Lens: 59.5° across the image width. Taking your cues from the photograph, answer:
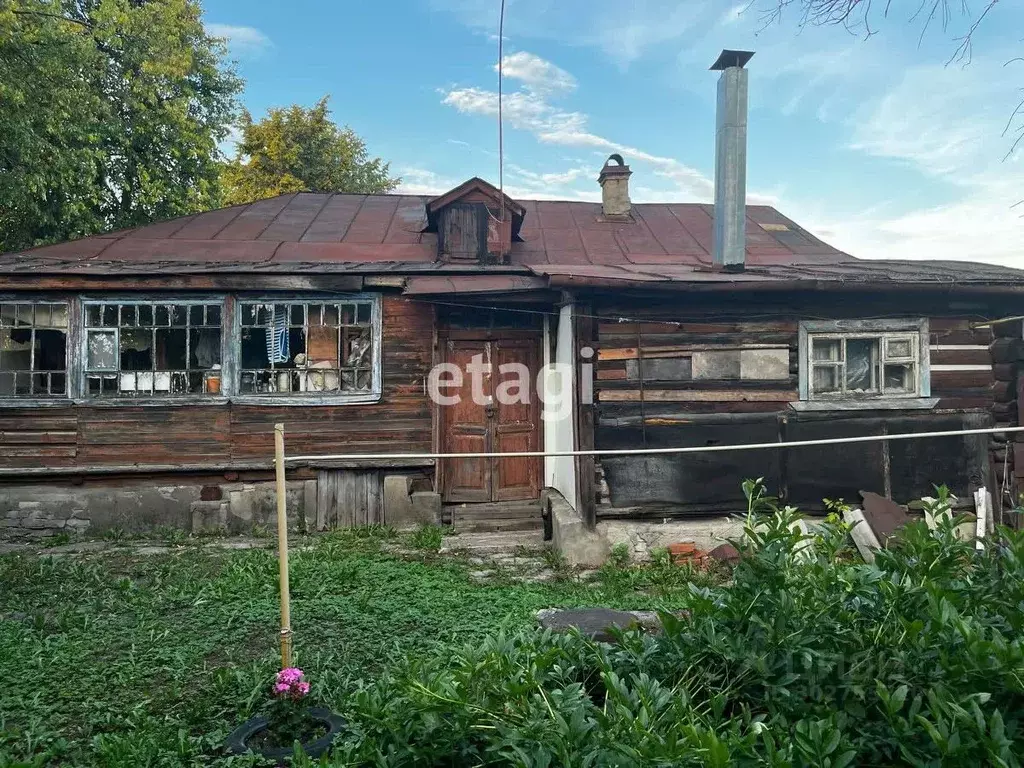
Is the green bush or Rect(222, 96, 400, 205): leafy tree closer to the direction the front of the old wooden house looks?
the green bush

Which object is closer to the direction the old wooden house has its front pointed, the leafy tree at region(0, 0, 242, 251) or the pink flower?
the pink flower

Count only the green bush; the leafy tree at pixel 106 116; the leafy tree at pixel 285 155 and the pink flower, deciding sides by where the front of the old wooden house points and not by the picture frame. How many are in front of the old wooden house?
2

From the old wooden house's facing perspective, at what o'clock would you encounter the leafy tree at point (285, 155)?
The leafy tree is roughly at 5 o'clock from the old wooden house.

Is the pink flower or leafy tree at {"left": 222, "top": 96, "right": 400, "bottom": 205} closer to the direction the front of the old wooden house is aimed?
the pink flower

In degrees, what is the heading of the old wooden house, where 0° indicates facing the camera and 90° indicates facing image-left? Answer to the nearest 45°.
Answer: approximately 0°

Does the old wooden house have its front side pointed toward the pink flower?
yes

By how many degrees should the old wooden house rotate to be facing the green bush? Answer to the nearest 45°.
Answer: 0° — it already faces it

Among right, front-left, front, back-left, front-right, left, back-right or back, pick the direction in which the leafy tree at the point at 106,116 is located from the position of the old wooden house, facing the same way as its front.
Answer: back-right
